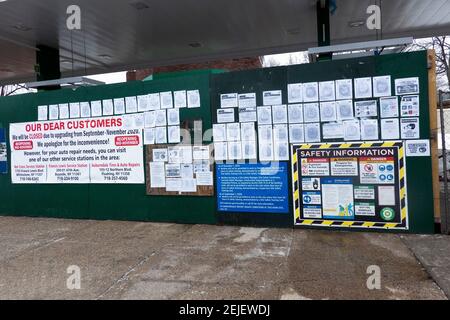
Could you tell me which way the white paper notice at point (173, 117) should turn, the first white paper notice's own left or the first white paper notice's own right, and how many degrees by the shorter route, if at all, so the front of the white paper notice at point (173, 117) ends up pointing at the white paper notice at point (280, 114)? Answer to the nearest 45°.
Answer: approximately 45° to the first white paper notice's own left

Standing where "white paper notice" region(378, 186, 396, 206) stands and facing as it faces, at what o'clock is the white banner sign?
The white banner sign is roughly at 3 o'clock from the white paper notice.

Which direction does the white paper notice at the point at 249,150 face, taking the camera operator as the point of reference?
facing the viewer

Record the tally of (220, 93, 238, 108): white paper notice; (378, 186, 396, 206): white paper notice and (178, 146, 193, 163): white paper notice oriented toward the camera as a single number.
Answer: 3

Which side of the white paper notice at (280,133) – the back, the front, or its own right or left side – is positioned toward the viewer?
front

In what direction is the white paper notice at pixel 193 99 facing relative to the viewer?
toward the camera

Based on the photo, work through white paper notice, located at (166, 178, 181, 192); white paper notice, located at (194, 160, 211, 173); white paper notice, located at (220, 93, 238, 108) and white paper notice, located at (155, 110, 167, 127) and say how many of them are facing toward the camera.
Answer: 4

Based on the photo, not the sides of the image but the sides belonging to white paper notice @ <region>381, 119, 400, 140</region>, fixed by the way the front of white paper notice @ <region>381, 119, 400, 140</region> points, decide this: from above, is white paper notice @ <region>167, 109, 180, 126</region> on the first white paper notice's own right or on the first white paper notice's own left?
on the first white paper notice's own right

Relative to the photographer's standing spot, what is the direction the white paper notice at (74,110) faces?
facing the viewer

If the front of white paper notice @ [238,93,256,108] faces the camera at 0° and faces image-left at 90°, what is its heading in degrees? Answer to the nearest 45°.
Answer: approximately 0°

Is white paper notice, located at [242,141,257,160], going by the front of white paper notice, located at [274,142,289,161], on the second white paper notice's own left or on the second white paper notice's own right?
on the second white paper notice's own right

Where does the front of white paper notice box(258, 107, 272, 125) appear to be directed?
toward the camera
